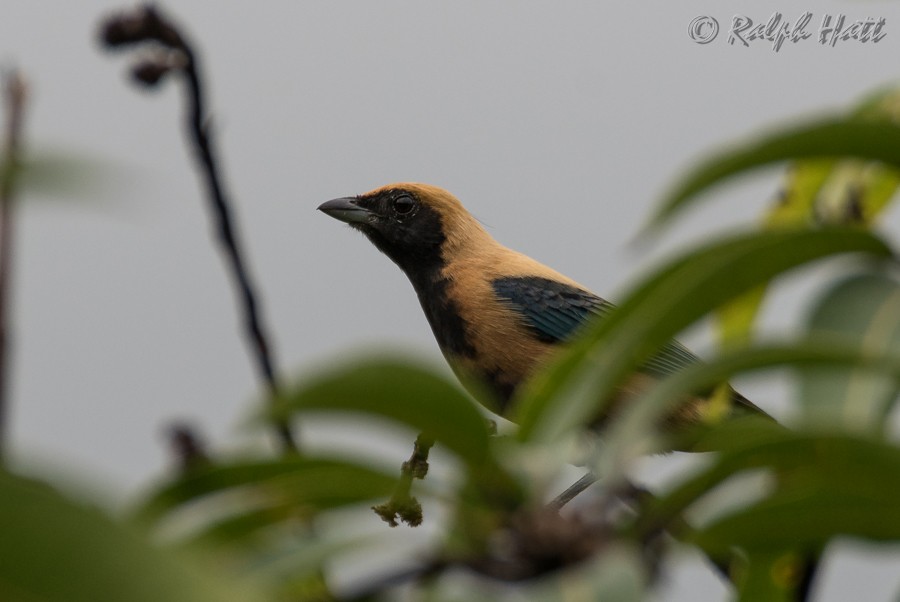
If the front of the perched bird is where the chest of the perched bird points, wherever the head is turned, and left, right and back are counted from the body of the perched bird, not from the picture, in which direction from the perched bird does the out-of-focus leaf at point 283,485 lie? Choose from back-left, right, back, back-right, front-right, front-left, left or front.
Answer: left

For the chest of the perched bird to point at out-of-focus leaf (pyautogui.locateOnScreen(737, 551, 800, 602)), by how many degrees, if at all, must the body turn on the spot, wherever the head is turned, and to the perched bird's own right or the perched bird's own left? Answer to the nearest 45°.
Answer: approximately 90° to the perched bird's own left

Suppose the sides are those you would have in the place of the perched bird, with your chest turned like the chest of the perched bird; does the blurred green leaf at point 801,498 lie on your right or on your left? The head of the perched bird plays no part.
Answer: on your left

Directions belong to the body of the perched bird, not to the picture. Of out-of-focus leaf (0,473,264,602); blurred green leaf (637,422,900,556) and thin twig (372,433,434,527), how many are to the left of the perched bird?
3

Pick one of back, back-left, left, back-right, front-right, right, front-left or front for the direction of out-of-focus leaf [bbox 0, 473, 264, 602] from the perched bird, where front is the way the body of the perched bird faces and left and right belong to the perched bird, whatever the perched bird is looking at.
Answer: left

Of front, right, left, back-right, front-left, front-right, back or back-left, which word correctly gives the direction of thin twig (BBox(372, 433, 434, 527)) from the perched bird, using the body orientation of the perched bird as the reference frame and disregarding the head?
front

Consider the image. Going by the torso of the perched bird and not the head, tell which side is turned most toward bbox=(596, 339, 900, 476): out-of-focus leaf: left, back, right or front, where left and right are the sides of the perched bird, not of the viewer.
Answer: left

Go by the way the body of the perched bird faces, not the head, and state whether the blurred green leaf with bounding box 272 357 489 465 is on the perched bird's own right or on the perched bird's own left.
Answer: on the perched bird's own left

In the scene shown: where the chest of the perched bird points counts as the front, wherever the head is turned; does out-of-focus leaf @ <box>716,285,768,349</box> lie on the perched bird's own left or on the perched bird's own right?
on the perched bird's own left

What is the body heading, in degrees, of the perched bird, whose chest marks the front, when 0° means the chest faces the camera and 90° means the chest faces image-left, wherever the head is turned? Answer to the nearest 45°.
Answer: approximately 90°

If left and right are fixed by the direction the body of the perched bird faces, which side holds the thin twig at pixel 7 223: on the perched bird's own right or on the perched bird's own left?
on the perched bird's own left
